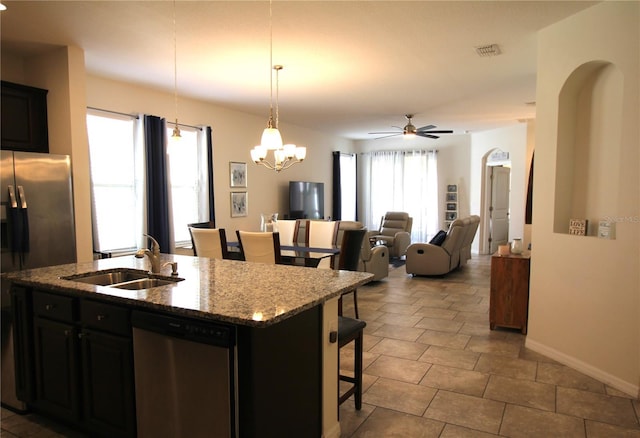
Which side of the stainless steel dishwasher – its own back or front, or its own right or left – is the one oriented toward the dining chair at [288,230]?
back

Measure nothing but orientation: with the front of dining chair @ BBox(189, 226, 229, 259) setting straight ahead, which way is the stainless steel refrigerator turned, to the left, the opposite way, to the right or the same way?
to the right

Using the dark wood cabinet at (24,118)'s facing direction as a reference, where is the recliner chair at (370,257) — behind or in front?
in front

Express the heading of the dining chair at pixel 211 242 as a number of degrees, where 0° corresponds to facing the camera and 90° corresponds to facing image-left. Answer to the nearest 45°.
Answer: approximately 225°

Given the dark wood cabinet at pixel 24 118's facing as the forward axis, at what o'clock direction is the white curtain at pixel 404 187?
The white curtain is roughly at 10 o'clock from the dark wood cabinet.

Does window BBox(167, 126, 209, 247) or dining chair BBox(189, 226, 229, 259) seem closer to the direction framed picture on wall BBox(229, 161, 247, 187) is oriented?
the dining chair

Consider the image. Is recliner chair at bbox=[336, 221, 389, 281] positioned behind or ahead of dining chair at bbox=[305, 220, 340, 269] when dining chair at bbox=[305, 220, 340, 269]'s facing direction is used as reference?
behind

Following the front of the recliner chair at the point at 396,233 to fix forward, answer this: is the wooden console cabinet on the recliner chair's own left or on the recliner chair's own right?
on the recliner chair's own left

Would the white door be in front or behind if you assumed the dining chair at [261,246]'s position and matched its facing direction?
in front

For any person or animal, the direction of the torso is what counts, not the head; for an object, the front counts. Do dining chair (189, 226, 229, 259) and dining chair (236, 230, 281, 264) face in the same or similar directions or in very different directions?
same or similar directions

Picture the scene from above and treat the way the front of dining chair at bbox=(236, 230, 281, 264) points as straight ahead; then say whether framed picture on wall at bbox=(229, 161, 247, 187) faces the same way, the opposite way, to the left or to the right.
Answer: to the right

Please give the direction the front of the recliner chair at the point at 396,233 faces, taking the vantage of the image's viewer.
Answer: facing the viewer and to the left of the viewer

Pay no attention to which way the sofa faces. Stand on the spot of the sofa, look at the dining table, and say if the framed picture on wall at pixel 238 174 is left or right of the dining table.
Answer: right

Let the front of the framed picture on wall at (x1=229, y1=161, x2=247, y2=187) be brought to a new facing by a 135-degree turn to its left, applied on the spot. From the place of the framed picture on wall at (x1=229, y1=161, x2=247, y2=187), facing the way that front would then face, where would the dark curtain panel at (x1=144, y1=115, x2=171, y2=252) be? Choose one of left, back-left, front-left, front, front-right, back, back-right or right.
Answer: back-left

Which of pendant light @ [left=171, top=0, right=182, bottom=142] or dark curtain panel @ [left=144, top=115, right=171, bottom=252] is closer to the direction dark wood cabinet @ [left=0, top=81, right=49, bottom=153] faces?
the pendant light
